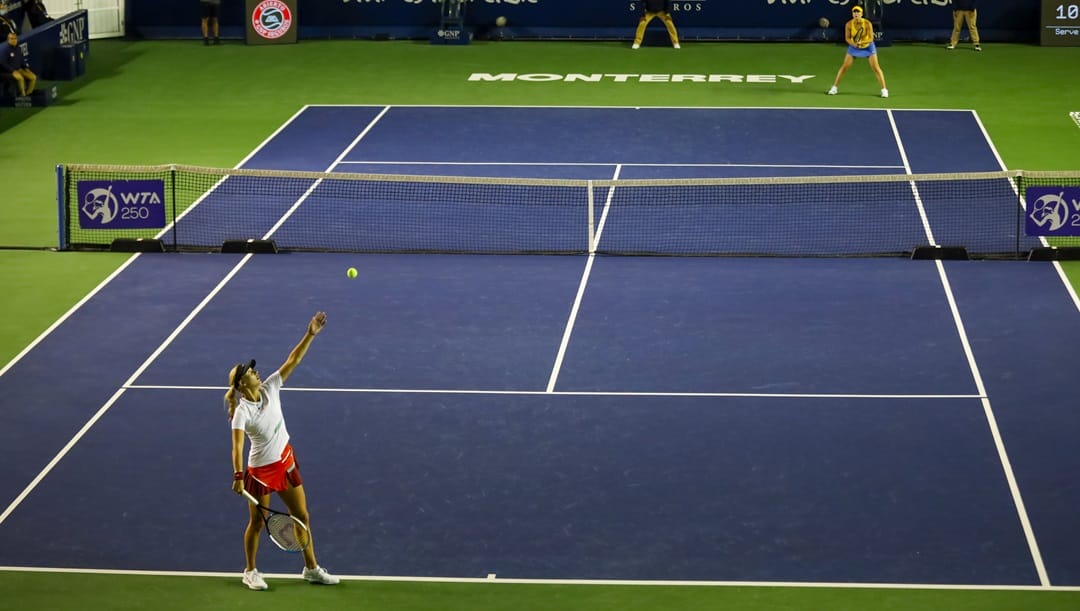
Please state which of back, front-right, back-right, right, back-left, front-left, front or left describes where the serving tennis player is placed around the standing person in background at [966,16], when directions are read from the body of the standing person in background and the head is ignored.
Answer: front

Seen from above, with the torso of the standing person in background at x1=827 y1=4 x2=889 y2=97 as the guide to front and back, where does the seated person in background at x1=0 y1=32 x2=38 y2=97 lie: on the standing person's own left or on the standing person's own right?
on the standing person's own right

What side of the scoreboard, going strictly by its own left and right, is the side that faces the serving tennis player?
front

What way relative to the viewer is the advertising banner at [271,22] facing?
toward the camera

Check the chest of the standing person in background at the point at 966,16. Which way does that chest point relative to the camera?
toward the camera

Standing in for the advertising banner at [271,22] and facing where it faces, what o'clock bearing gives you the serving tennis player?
The serving tennis player is roughly at 12 o'clock from the advertising banner.

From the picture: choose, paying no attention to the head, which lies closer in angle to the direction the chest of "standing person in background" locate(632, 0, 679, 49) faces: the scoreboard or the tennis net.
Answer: the tennis net

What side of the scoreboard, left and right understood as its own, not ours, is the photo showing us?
front

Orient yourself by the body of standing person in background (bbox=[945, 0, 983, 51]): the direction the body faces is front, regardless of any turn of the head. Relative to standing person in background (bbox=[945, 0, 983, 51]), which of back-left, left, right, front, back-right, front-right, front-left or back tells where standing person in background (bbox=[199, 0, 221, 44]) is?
right
